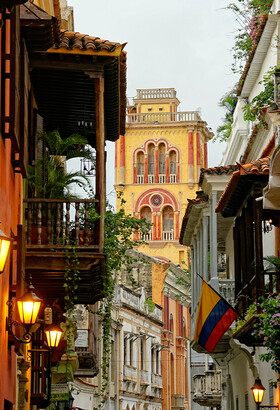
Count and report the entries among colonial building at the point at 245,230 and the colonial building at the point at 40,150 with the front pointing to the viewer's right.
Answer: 1

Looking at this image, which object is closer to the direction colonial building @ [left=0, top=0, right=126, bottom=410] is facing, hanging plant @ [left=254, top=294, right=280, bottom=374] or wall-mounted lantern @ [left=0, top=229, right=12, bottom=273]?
the hanging plant

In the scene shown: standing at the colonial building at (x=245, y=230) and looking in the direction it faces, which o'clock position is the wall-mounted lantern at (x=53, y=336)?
The wall-mounted lantern is roughly at 10 o'clock from the colonial building.

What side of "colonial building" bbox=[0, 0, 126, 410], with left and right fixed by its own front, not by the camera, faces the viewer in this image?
right

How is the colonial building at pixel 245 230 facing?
to the viewer's left

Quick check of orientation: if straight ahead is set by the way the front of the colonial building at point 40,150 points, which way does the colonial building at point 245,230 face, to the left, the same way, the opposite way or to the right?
the opposite way
